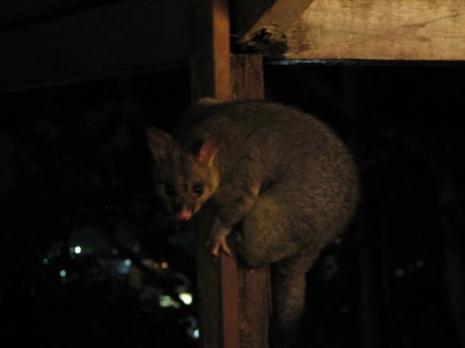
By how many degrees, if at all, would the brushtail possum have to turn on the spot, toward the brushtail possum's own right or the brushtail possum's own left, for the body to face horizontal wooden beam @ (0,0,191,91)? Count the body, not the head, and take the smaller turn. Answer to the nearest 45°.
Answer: approximately 90° to the brushtail possum's own right

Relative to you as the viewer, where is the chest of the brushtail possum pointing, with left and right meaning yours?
facing the viewer and to the left of the viewer
